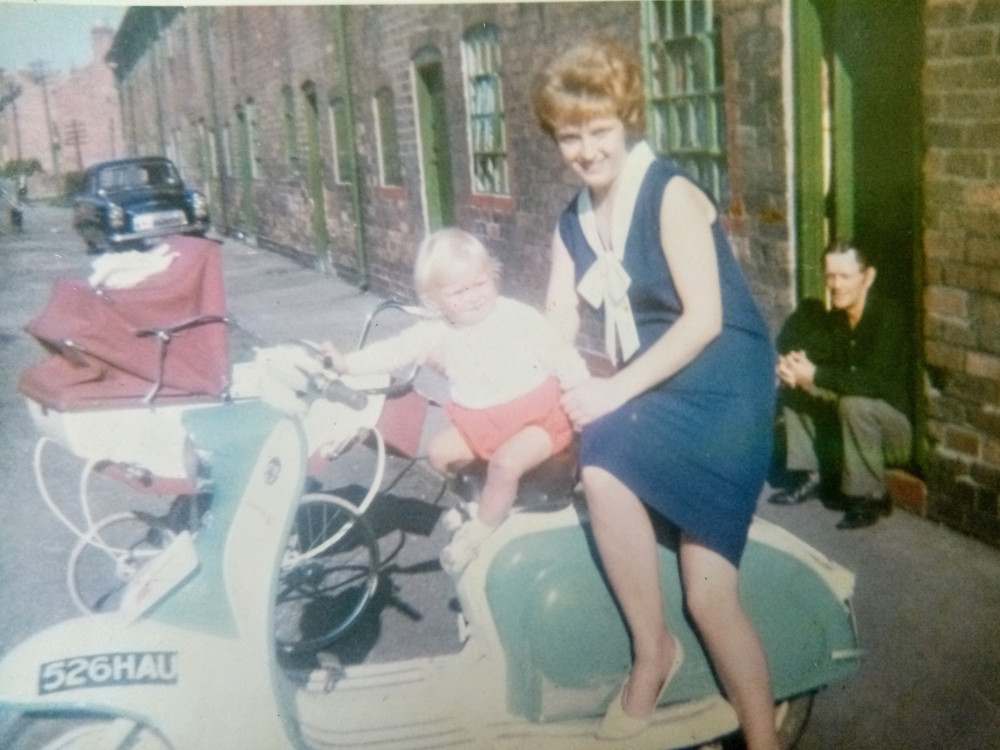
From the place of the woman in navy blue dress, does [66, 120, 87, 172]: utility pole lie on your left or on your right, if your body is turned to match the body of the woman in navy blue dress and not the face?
on your right

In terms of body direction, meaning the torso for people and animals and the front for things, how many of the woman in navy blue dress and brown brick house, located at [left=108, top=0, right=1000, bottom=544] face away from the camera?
0

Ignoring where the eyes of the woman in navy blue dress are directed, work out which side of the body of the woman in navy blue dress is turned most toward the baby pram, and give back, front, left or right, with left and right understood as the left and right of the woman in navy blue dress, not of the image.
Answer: right

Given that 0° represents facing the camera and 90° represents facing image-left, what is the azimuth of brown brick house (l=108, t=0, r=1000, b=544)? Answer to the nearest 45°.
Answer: approximately 45°

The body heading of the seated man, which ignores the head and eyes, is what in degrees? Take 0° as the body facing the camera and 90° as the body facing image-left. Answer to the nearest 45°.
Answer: approximately 45°

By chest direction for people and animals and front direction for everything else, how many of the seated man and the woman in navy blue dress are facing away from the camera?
0
